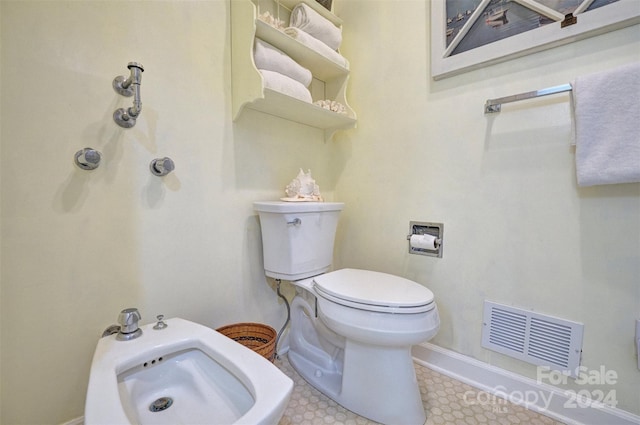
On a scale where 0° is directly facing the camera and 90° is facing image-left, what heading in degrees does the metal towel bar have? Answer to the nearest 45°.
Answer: approximately 45°

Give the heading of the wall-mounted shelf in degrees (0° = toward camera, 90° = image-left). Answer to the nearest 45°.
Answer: approximately 315°

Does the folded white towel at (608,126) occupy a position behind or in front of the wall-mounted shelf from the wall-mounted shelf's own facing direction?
in front

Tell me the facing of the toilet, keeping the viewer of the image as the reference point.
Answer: facing the viewer and to the right of the viewer

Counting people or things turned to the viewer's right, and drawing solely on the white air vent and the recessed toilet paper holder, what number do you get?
0

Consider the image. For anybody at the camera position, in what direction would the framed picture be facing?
facing the viewer and to the left of the viewer
